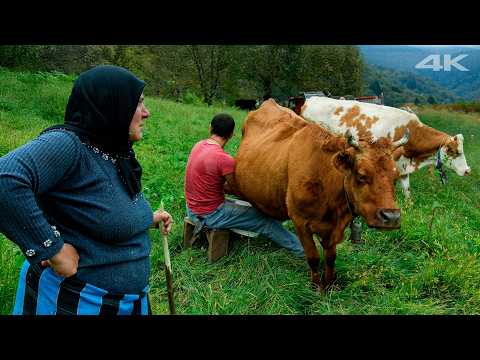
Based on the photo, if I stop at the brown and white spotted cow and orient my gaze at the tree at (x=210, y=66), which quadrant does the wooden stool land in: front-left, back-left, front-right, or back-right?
back-left

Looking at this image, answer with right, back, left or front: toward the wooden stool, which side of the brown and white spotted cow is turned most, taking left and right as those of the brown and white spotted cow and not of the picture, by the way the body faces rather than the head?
right

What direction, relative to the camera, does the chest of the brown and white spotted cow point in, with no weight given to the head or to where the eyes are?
to the viewer's right

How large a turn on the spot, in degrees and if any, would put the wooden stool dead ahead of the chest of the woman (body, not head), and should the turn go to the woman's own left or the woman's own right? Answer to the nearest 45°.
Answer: approximately 45° to the woman's own left

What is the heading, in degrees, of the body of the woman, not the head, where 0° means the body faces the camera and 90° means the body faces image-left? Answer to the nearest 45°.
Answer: approximately 270°

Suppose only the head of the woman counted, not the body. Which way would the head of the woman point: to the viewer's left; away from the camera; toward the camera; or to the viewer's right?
to the viewer's right

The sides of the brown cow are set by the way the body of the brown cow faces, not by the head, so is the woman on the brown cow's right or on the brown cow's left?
on the brown cow's right

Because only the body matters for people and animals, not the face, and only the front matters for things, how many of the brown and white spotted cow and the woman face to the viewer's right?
2

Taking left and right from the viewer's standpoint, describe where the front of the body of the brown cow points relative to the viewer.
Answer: facing the viewer and to the right of the viewer

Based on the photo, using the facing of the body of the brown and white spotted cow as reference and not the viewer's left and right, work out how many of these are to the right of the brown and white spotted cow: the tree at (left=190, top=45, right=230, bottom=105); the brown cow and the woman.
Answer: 2

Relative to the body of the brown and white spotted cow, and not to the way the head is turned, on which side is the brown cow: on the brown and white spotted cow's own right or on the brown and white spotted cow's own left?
on the brown and white spotted cow's own right

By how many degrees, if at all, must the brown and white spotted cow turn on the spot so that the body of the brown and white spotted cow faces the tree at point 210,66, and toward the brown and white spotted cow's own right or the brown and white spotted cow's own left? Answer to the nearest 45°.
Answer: approximately 135° to the brown and white spotted cow's own left

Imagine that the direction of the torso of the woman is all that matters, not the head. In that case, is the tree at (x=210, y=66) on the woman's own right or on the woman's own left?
on the woman's own left

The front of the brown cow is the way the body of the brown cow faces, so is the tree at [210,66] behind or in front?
behind
